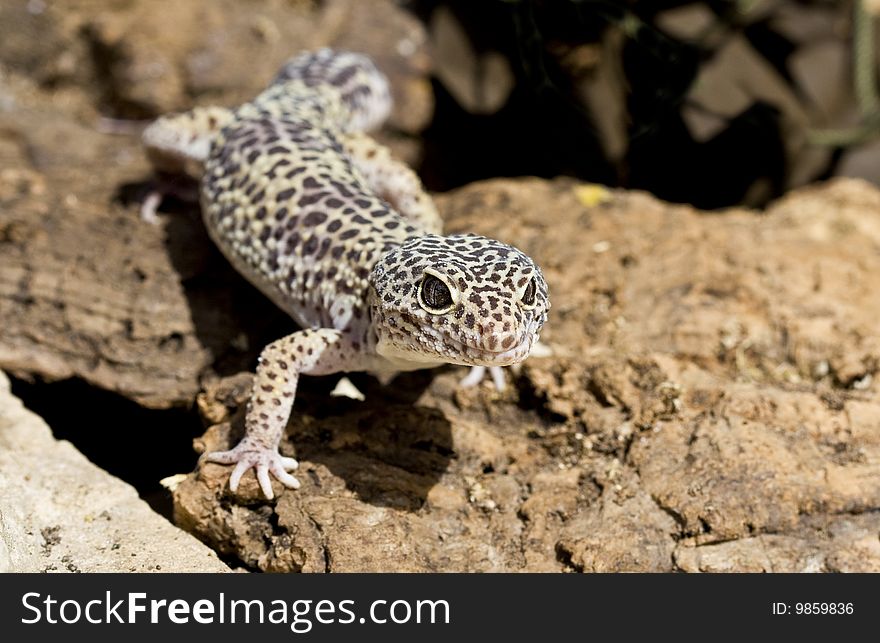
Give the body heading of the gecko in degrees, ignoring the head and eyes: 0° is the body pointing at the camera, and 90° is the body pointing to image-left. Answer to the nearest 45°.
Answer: approximately 315°
